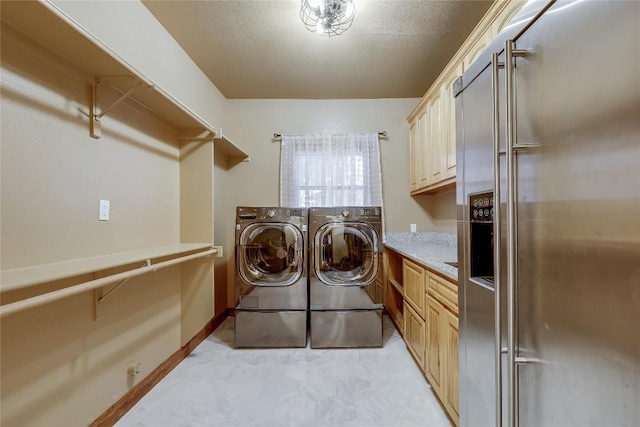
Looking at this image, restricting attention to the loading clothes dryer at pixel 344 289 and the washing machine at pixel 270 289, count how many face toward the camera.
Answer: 2

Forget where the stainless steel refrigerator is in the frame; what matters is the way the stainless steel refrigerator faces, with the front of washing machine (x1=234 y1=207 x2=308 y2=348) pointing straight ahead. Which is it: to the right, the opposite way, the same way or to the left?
to the right

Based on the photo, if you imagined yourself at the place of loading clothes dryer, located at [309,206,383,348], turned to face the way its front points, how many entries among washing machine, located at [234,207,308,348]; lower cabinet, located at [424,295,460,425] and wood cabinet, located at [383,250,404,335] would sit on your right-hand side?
1

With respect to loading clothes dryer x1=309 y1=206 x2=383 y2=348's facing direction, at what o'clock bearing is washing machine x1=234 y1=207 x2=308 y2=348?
washing machine x1=234 y1=207 x2=308 y2=348 is roughly at 3 o'clock from loading clothes dryer x1=309 y1=206 x2=383 y2=348.

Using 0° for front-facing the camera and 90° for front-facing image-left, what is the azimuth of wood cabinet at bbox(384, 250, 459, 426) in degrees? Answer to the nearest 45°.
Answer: approximately 45°

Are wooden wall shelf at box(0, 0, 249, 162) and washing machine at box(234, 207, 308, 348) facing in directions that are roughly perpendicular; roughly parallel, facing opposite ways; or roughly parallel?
roughly perpendicular

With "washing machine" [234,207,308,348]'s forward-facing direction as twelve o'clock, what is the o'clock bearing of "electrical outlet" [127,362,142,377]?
The electrical outlet is roughly at 2 o'clock from the washing machine.
